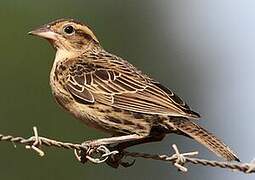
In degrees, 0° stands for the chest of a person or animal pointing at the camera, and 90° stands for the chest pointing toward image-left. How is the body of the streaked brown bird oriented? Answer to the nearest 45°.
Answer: approximately 90°
